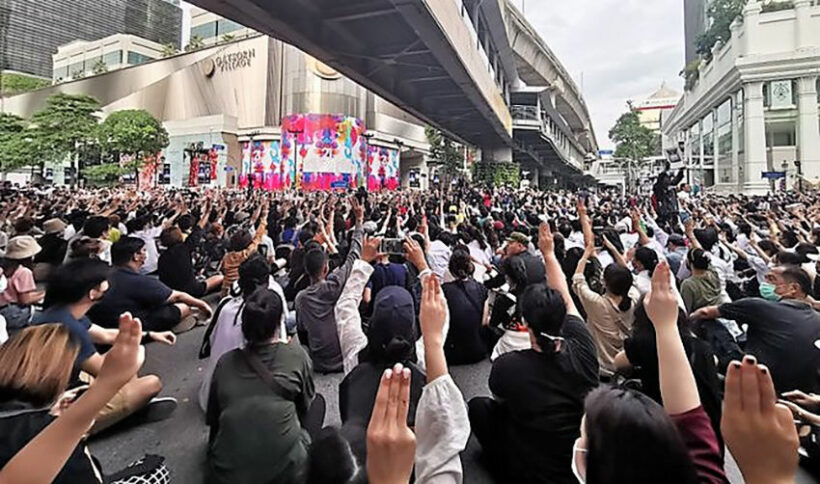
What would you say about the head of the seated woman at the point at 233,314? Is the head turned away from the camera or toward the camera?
away from the camera

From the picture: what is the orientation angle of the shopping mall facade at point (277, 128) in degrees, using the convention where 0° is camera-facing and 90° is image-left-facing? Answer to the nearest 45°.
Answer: approximately 0°

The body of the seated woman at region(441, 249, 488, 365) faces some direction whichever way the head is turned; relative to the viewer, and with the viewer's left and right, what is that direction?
facing away from the viewer

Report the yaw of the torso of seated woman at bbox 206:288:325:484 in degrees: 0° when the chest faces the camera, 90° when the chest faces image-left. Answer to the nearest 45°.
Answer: approximately 180°

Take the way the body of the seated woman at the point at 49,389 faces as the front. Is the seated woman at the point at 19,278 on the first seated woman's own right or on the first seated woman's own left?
on the first seated woman's own left

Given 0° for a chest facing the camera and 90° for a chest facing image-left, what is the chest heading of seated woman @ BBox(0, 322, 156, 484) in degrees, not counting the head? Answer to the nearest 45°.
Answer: approximately 225°

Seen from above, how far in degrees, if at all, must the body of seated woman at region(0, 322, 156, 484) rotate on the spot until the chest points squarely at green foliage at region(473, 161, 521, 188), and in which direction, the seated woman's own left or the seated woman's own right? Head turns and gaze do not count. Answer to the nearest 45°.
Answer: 0° — they already face it
